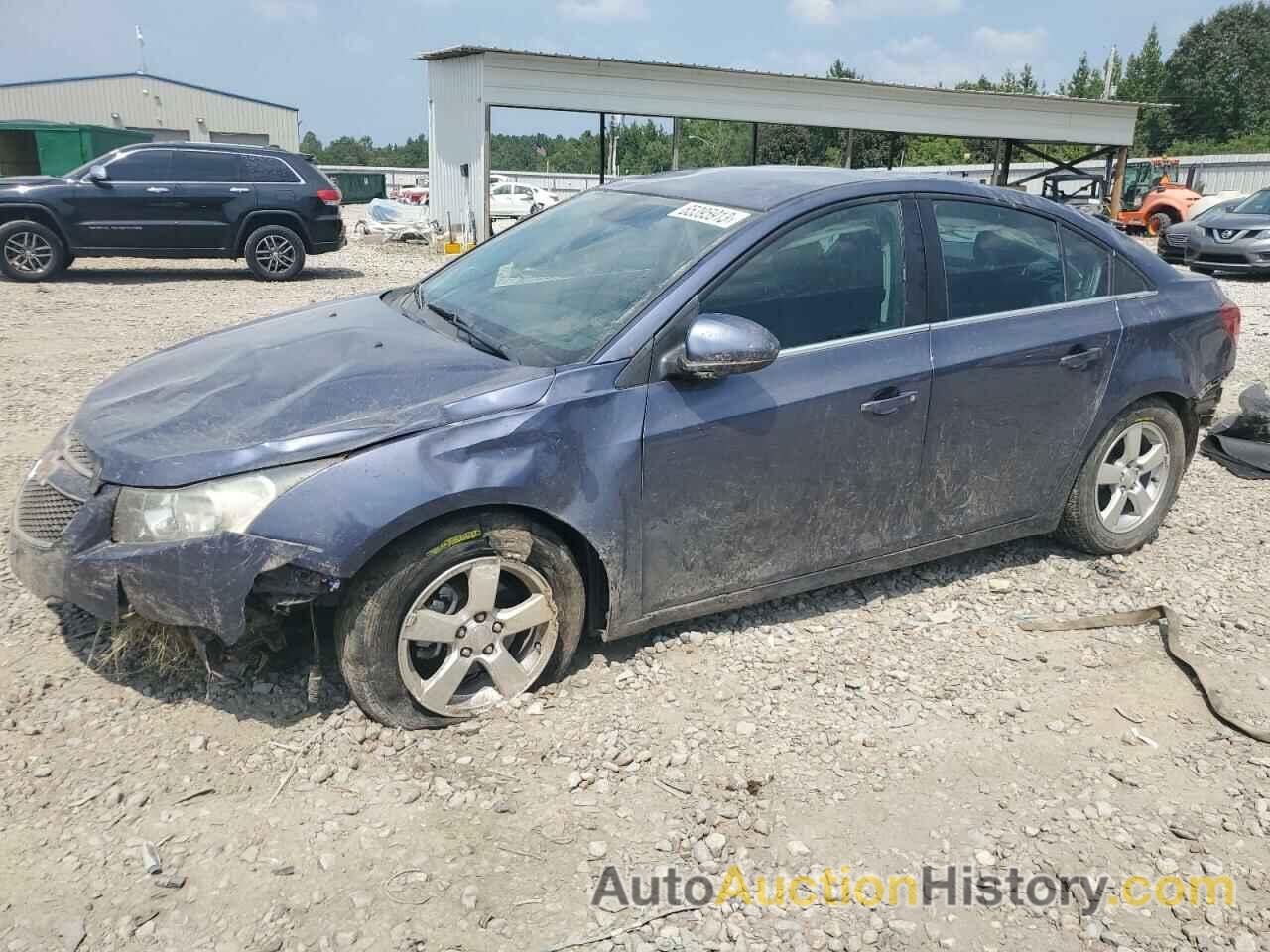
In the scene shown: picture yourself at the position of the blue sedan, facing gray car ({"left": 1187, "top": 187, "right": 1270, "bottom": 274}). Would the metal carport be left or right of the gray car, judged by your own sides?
left

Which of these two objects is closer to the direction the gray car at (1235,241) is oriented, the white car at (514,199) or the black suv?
the black suv

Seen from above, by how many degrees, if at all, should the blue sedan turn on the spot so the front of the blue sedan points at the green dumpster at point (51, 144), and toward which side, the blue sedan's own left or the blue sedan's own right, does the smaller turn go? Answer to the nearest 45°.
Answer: approximately 90° to the blue sedan's own right

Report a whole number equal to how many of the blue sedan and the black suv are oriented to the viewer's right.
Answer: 0

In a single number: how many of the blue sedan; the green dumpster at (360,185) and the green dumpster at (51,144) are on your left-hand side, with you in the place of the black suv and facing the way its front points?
1

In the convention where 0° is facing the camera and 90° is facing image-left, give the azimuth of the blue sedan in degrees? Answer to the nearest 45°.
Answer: approximately 45°

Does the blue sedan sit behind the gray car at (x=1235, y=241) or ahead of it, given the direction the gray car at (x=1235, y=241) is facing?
ahead

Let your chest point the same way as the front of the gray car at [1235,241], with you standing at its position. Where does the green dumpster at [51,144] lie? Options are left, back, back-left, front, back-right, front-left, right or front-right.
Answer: front-right

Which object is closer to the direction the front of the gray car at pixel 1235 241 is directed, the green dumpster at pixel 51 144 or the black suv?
the black suv

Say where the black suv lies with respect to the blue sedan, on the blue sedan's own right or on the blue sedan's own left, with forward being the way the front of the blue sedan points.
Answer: on the blue sedan's own right

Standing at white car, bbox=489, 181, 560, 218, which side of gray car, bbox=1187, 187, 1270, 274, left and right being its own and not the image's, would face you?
right

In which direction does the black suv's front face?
to the viewer's left

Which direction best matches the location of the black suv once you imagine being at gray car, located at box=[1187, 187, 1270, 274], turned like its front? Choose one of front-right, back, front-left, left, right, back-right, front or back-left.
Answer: front
